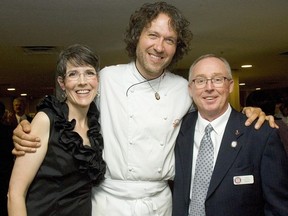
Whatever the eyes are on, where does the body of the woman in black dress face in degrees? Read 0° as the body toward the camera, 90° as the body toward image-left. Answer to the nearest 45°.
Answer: approximately 315°

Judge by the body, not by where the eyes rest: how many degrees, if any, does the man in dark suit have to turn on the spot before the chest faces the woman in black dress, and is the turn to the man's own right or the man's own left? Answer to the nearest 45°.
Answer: approximately 45° to the man's own right

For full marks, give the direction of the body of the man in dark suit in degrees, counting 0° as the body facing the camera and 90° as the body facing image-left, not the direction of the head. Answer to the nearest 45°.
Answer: approximately 45°

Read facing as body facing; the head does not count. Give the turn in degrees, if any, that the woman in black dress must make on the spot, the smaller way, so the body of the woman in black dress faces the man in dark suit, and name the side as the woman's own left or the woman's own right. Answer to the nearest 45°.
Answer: approximately 45° to the woman's own left
